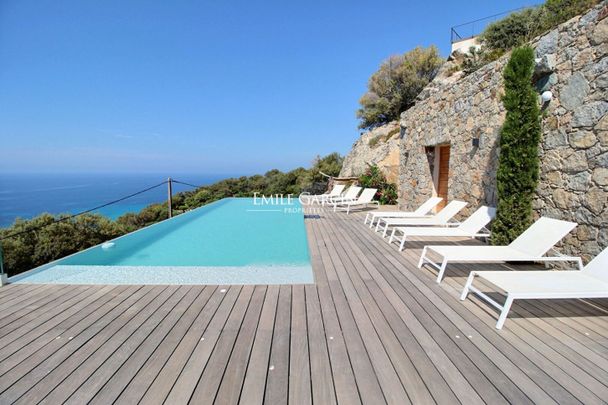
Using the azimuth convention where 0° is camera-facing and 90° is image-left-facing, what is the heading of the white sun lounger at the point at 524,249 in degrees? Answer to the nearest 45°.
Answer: approximately 45°

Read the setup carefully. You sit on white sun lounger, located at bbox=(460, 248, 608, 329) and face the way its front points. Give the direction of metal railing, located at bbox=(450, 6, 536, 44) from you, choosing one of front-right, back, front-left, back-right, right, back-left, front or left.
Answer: back-right

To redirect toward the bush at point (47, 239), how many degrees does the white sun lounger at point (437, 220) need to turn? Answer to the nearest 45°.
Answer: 0° — it already faces it

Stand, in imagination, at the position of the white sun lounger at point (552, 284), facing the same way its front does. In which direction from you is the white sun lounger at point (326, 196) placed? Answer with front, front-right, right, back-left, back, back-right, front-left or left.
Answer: right

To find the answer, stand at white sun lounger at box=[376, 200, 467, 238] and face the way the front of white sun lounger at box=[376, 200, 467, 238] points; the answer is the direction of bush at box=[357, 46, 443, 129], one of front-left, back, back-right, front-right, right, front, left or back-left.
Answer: right

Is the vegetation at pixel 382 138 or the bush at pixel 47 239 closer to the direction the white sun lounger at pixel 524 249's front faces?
the bush

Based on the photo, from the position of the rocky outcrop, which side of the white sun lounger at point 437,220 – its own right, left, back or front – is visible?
right

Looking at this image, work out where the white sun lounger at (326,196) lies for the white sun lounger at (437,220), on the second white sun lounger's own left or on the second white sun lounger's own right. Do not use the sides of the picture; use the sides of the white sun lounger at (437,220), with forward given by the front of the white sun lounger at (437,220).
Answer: on the second white sun lounger's own right

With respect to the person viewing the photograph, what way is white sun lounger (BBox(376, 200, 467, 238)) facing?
facing to the left of the viewer
